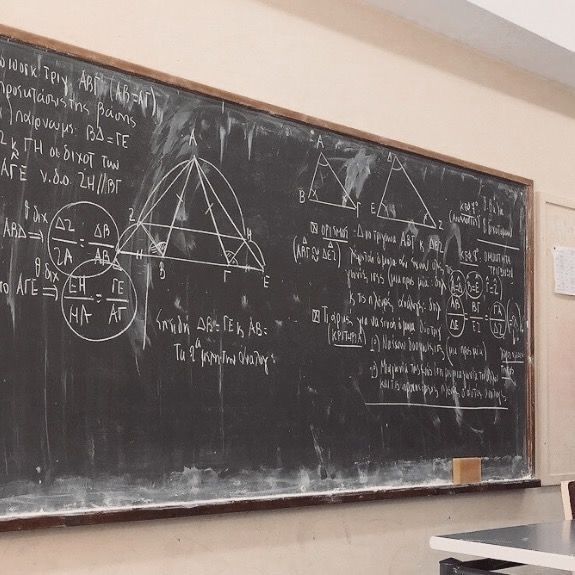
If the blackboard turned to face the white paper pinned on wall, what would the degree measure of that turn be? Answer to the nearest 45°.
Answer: approximately 90° to its left

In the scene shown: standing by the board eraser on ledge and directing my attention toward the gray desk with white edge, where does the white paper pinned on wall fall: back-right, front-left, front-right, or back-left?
back-left

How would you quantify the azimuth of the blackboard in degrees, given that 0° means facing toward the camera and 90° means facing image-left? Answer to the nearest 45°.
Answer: approximately 315°
